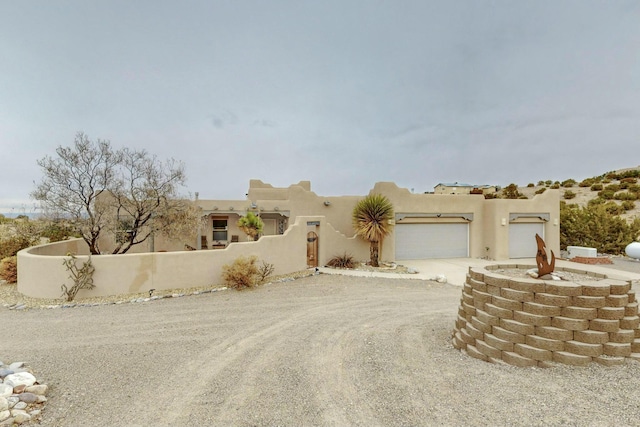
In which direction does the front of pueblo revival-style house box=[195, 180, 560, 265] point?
toward the camera

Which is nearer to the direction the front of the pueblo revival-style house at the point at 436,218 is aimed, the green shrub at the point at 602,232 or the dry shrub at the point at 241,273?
the dry shrub

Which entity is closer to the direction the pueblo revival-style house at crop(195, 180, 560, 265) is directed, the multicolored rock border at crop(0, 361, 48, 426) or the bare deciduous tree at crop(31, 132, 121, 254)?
the multicolored rock border

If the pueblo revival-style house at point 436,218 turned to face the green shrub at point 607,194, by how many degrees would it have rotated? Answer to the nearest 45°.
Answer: approximately 135° to its left

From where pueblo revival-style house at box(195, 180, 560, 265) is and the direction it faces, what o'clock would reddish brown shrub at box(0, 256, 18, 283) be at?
The reddish brown shrub is roughly at 2 o'clock from the pueblo revival-style house.

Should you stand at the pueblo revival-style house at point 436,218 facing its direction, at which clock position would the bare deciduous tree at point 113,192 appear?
The bare deciduous tree is roughly at 2 o'clock from the pueblo revival-style house.

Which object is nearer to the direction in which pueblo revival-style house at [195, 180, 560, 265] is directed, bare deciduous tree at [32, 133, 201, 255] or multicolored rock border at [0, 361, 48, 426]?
the multicolored rock border

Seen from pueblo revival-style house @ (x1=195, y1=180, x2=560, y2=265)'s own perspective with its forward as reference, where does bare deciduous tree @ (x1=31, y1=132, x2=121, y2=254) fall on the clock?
The bare deciduous tree is roughly at 2 o'clock from the pueblo revival-style house.

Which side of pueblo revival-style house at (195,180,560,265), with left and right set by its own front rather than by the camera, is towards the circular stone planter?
front
